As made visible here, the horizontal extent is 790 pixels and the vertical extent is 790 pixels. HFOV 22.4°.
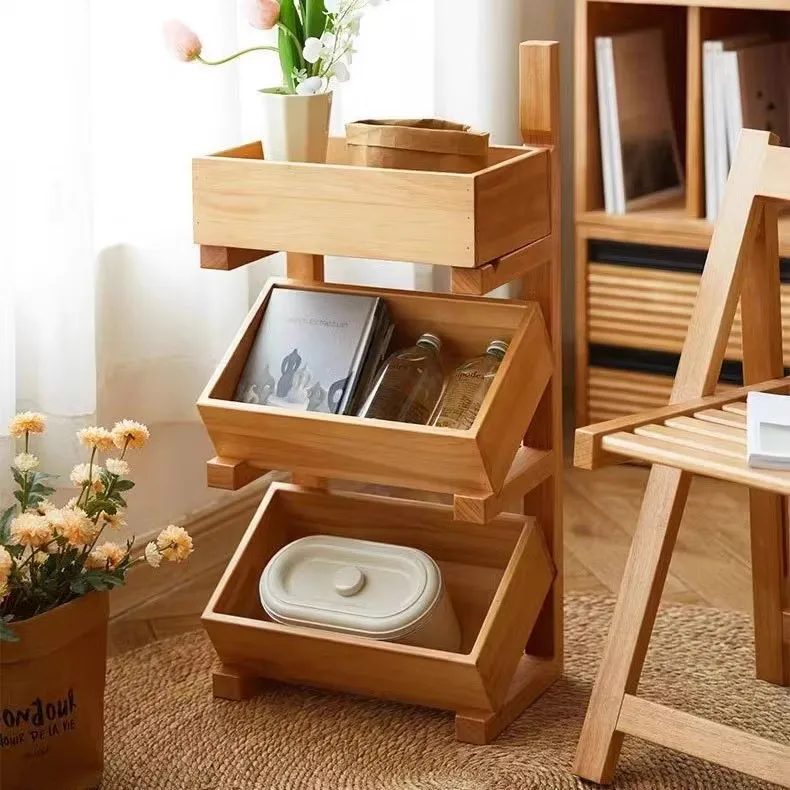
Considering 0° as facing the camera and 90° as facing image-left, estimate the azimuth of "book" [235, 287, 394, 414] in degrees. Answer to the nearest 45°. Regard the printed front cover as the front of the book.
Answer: approximately 45°

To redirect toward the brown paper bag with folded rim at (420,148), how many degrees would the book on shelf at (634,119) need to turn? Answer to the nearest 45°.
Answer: approximately 45° to its right

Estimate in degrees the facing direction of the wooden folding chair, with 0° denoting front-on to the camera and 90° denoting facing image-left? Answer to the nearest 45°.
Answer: approximately 45°

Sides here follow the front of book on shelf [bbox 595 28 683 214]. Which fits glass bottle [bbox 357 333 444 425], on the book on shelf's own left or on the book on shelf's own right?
on the book on shelf's own right
